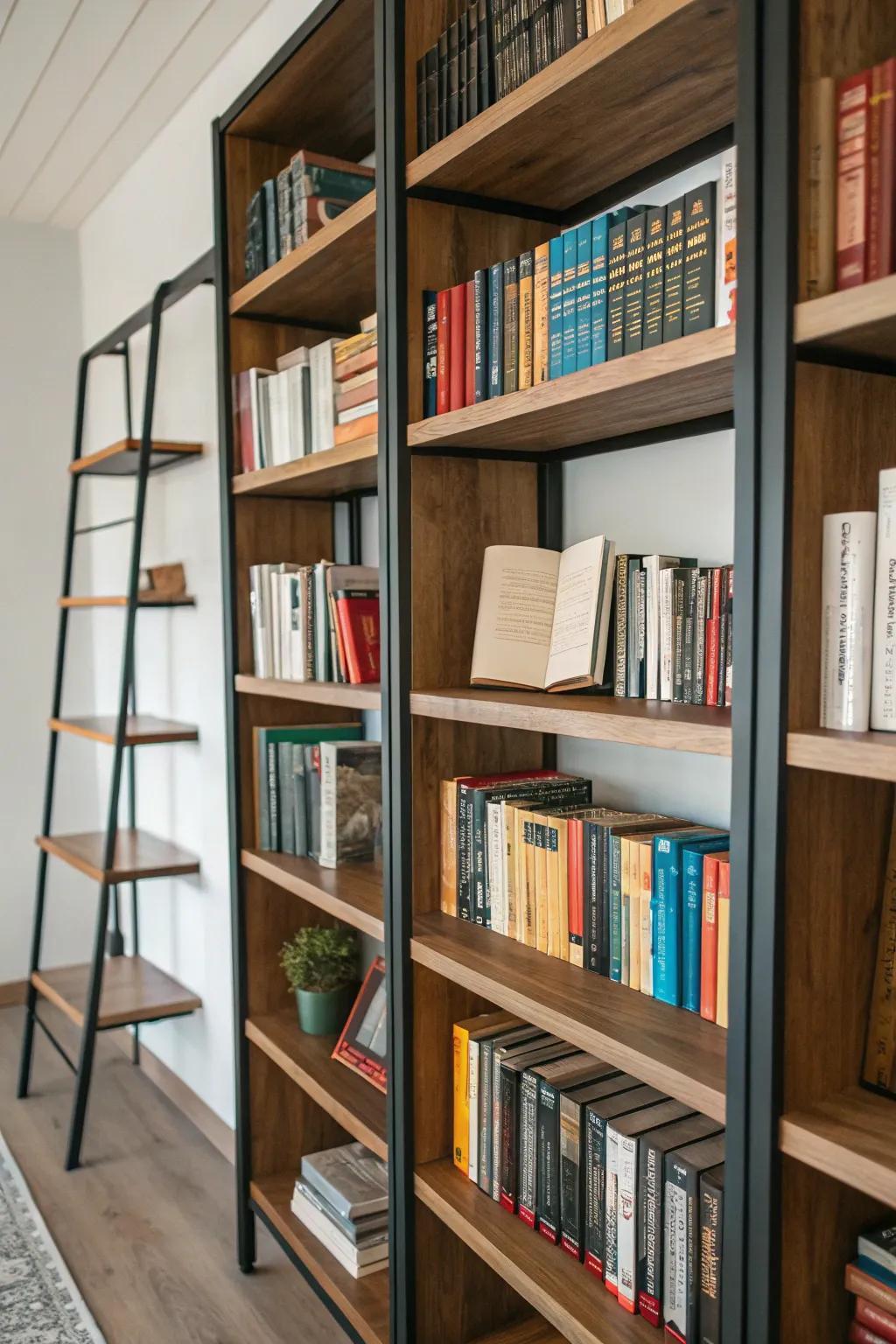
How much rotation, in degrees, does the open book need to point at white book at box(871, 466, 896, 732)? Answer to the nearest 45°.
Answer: approximately 45° to its left

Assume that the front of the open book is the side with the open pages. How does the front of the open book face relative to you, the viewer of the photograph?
facing the viewer

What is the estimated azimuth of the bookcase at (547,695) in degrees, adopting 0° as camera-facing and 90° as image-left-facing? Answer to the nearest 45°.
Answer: approximately 45°

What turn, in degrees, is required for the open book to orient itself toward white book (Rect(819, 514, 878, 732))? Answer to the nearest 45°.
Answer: approximately 45° to its left

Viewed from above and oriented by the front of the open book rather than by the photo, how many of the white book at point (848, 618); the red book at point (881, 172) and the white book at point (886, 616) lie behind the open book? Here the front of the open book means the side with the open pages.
0
